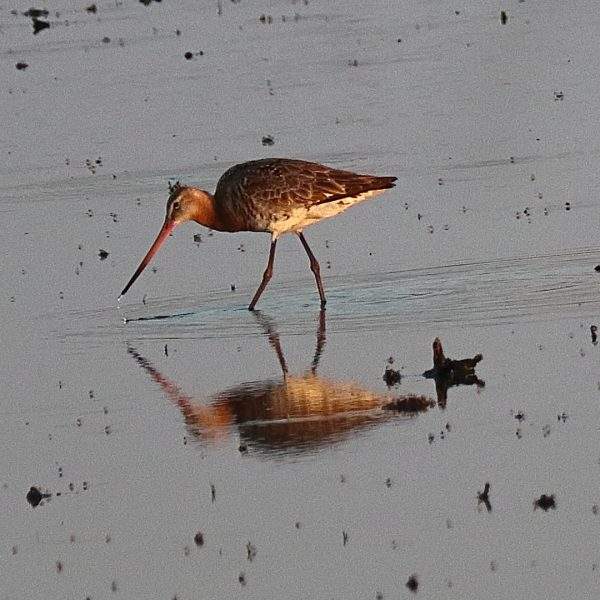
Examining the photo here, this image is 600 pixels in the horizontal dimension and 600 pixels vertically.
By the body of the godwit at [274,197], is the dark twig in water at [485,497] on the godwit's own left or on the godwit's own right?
on the godwit's own left

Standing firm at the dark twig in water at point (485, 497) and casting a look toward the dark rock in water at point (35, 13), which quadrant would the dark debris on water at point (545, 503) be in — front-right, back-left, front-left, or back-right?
back-right

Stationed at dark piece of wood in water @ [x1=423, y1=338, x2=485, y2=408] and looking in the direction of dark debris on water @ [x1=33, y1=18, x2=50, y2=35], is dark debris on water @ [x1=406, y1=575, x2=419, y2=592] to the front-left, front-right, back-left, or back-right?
back-left

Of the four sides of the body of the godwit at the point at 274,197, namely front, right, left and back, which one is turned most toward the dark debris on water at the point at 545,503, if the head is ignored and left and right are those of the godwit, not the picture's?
left

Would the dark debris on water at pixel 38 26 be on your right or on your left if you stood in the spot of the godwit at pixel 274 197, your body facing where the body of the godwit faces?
on your right

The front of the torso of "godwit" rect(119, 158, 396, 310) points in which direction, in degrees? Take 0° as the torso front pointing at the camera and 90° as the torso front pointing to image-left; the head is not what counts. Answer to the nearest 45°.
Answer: approximately 90°

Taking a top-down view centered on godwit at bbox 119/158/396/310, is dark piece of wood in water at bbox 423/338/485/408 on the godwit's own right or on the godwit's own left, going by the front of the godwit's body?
on the godwit's own left
